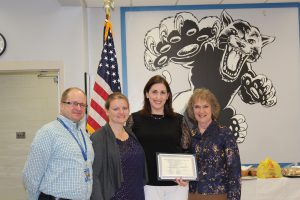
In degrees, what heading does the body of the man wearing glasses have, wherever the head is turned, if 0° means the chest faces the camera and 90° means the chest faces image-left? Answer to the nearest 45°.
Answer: approximately 315°

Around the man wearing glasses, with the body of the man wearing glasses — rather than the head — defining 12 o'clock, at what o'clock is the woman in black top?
The woman in black top is roughly at 10 o'clock from the man wearing glasses.

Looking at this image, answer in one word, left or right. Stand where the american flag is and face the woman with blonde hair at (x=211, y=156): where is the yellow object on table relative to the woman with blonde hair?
left

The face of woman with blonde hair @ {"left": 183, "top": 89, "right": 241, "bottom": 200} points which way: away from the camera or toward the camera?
toward the camera

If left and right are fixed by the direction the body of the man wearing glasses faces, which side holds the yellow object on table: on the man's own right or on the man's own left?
on the man's own left

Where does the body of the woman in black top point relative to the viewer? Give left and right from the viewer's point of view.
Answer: facing the viewer

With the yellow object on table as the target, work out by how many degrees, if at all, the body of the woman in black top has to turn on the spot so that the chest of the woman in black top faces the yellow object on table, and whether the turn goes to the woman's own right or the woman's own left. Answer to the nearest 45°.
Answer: approximately 135° to the woman's own left

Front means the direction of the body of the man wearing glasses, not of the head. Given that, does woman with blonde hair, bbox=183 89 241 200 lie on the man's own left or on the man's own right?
on the man's own left

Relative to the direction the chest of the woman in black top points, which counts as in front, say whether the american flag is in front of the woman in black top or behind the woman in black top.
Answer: behind

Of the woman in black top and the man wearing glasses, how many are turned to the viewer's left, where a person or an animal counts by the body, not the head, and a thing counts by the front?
0

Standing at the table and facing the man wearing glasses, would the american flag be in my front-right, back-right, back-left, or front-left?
front-right
